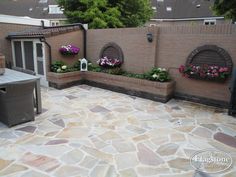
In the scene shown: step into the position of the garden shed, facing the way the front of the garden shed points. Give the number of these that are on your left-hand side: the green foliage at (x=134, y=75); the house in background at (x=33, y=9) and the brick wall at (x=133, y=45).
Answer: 2

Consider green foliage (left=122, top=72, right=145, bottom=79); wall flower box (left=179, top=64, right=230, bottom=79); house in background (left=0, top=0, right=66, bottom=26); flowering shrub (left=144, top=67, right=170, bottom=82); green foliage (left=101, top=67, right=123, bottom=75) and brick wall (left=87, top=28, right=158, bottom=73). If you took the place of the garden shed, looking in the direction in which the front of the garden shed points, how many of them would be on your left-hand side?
5

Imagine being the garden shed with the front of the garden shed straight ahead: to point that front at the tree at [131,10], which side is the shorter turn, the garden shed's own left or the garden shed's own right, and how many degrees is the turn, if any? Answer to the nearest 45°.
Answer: approximately 180°

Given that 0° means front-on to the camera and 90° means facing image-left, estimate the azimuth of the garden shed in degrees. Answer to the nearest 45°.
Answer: approximately 45°

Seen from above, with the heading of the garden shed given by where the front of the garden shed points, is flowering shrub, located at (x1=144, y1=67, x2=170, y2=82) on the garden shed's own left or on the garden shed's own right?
on the garden shed's own left

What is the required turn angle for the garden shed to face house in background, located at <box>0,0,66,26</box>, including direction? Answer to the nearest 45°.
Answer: approximately 135° to its right

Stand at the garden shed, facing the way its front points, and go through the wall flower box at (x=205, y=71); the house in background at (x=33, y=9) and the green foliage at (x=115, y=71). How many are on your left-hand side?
2

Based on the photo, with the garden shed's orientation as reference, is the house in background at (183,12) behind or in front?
behind

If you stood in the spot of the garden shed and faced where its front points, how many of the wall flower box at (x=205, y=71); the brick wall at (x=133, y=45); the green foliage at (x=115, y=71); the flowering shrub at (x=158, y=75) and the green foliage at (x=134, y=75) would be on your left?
5

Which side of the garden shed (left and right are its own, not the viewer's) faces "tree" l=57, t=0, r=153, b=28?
back

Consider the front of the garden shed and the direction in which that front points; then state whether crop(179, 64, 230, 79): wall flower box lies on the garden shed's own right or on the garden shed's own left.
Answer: on the garden shed's own left

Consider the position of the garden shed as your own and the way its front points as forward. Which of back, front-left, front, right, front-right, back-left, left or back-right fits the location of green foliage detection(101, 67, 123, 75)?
left
